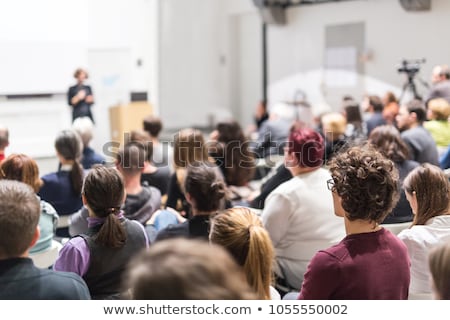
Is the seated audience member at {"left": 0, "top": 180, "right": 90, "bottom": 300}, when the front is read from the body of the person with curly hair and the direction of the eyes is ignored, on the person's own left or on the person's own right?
on the person's own left

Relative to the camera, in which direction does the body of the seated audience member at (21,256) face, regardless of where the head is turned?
away from the camera

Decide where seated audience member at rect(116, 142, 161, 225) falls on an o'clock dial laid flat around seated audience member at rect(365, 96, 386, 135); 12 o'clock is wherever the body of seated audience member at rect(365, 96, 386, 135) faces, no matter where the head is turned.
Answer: seated audience member at rect(116, 142, 161, 225) is roughly at 8 o'clock from seated audience member at rect(365, 96, 386, 135).

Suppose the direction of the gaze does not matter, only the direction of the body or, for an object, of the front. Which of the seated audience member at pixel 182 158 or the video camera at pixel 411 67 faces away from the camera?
the seated audience member

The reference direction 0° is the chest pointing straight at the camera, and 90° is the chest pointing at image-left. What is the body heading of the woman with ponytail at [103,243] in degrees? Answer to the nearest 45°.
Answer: approximately 180°

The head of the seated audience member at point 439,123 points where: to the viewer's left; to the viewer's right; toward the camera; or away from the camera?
to the viewer's left

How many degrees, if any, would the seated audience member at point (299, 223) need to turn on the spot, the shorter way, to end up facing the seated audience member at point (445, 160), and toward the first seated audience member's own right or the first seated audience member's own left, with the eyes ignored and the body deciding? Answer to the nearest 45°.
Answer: approximately 90° to the first seated audience member's own right

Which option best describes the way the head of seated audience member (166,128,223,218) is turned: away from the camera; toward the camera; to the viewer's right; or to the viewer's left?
away from the camera

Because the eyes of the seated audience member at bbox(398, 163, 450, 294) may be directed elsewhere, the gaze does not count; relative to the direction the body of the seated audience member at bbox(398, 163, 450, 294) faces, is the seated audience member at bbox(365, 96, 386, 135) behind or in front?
in front

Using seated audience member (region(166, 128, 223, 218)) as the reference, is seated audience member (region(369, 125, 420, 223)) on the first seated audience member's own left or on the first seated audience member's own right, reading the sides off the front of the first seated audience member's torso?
on the first seated audience member's own right

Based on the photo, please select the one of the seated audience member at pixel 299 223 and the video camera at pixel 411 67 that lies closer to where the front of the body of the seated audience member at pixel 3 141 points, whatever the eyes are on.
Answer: the video camera

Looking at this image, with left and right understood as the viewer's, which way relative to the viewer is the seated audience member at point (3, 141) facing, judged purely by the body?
facing away from the viewer

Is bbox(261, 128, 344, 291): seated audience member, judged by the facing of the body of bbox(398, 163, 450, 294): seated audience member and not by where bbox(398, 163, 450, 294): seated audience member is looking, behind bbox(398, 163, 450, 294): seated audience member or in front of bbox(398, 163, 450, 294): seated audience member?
in front

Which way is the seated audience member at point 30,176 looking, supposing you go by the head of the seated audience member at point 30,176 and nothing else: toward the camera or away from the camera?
away from the camera

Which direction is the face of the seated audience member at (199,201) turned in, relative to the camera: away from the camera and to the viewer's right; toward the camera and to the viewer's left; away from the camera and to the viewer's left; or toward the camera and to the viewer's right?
away from the camera and to the viewer's left

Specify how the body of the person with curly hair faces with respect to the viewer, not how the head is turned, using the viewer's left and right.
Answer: facing away from the viewer and to the left of the viewer

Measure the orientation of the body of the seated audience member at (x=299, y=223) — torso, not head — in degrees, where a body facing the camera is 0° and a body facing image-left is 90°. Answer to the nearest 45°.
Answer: approximately 135°

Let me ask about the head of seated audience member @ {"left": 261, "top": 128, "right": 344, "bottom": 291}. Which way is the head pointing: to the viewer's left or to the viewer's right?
to the viewer's left

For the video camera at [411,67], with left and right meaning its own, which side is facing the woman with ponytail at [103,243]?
left
